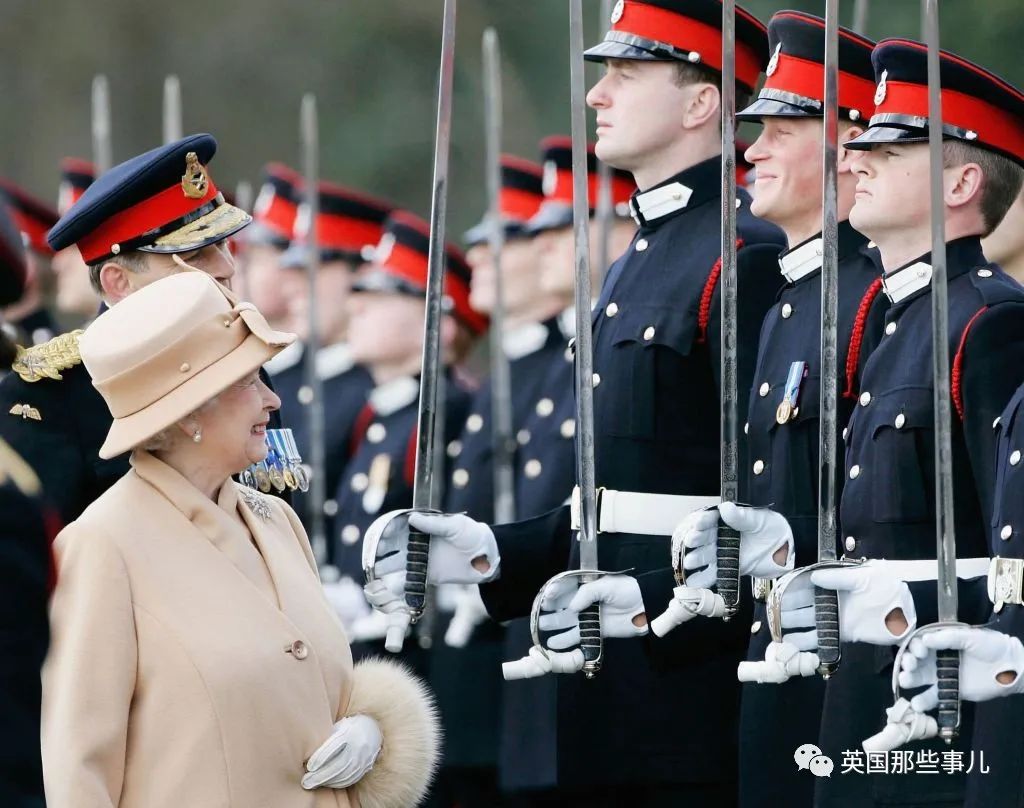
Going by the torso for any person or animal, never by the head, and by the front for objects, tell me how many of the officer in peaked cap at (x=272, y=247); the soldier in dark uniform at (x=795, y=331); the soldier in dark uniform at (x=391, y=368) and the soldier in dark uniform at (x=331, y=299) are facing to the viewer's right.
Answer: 0

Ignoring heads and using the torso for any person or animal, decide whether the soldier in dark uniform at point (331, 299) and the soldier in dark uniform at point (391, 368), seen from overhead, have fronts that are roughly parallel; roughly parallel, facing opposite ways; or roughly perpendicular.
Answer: roughly parallel

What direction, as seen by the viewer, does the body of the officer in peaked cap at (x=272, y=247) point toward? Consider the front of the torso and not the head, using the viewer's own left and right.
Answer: facing the viewer and to the left of the viewer

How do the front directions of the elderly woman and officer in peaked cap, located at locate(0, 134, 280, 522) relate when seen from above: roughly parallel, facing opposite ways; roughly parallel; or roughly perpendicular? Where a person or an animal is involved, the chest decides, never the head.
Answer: roughly parallel

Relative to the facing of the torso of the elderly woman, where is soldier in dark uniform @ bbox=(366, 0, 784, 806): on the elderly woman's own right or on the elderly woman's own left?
on the elderly woman's own left

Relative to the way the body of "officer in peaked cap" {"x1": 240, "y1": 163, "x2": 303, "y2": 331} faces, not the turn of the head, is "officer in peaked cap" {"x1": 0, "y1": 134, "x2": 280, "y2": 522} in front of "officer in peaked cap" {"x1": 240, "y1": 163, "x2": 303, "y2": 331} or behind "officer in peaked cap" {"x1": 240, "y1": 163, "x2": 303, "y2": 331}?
in front

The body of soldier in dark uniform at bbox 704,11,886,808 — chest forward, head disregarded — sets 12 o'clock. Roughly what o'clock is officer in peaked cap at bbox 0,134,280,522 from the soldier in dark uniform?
The officer in peaked cap is roughly at 1 o'clock from the soldier in dark uniform.

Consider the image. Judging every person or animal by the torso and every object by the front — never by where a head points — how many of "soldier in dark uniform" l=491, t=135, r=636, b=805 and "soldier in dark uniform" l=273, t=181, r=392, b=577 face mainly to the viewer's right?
0

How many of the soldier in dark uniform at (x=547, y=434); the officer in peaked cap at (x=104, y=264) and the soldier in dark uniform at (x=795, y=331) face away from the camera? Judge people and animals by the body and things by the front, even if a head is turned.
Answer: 0

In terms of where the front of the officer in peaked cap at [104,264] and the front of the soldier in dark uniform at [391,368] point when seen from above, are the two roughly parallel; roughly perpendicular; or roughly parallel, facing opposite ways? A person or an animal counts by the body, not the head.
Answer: roughly perpendicular

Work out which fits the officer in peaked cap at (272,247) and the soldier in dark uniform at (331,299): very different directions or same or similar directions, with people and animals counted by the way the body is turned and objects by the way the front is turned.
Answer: same or similar directions

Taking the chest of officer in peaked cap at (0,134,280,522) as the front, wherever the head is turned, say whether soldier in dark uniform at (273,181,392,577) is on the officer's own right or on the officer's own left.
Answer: on the officer's own left

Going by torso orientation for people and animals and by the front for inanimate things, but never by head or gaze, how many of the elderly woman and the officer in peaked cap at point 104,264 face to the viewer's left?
0

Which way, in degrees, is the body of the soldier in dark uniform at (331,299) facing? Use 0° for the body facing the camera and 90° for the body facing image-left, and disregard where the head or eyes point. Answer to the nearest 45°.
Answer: approximately 45°

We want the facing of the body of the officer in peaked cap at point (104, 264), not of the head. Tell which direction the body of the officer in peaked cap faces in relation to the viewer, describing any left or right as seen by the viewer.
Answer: facing the viewer and to the right of the viewer

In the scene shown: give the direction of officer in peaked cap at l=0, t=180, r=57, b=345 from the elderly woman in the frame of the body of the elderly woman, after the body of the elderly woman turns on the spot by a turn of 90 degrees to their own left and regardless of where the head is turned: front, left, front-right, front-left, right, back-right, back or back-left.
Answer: front-left
